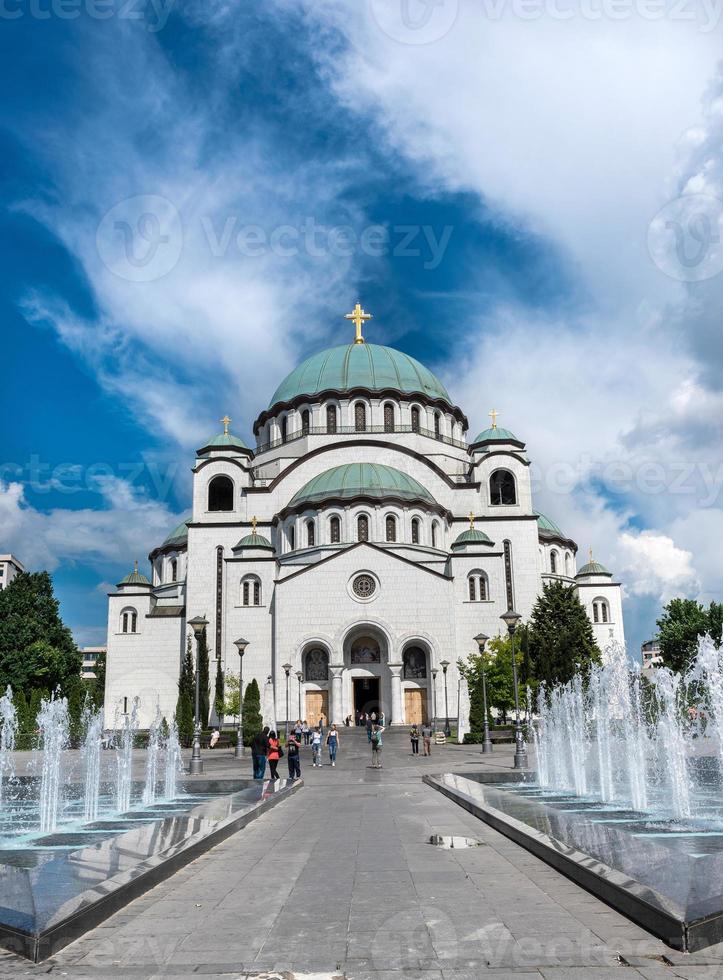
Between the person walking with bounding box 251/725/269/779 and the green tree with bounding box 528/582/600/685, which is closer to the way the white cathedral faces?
the person walking

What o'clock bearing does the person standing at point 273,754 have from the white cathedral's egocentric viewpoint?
The person standing is roughly at 12 o'clock from the white cathedral.

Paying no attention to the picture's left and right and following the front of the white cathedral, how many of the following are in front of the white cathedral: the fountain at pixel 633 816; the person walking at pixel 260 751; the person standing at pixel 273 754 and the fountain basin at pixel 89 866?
4

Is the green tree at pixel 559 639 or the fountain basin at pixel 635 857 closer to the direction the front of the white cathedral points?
the fountain basin

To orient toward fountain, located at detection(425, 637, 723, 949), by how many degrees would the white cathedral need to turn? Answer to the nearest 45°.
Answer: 0° — it already faces it

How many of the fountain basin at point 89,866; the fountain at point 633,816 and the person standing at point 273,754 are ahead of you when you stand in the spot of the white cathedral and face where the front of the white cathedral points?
3

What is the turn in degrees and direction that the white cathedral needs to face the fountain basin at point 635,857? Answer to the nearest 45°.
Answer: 0° — it already faces it

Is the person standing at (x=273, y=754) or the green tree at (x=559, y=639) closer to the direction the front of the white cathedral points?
the person standing

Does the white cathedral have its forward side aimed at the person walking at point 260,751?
yes

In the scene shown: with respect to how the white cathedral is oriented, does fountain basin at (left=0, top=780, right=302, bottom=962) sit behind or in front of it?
in front

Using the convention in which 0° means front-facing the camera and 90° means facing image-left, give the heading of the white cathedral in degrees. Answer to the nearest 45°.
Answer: approximately 0°
